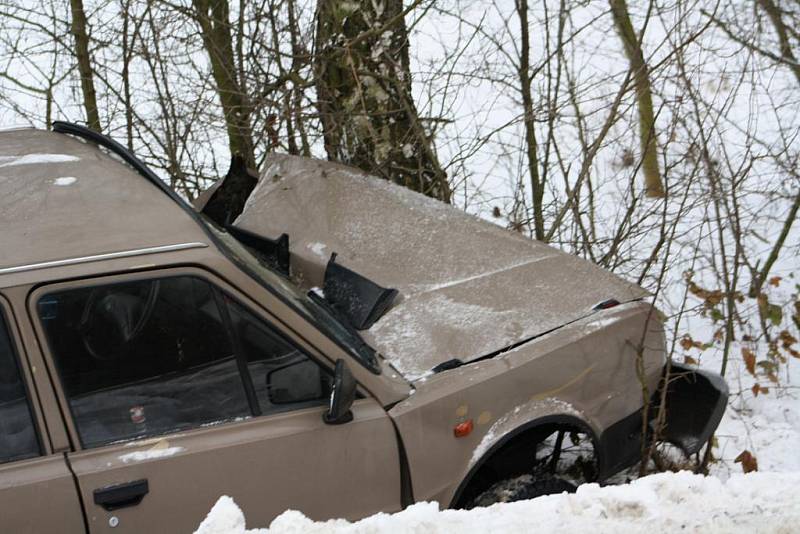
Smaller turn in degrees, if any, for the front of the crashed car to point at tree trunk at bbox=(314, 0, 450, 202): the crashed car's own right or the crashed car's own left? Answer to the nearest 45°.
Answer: approximately 45° to the crashed car's own left

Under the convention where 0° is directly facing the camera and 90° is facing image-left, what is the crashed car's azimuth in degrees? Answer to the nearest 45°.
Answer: approximately 225°

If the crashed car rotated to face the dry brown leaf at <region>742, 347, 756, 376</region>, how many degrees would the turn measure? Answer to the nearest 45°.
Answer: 0° — it already faces it

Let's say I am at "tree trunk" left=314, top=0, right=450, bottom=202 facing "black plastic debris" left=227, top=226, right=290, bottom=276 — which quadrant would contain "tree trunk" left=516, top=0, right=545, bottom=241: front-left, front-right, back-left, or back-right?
back-left

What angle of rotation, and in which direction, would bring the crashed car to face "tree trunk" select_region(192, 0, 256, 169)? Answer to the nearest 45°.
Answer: approximately 45° to its left

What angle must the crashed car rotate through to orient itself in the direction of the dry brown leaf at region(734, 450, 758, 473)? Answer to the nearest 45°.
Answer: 0° — it already faces it

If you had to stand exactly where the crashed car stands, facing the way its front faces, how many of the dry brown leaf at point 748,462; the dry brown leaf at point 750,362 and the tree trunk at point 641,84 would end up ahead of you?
3
